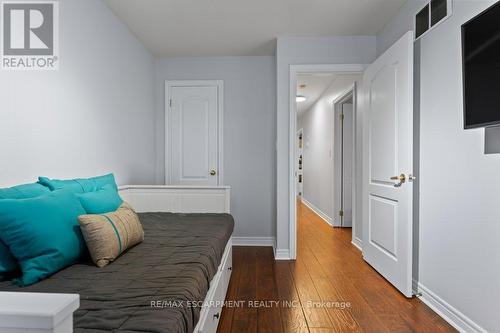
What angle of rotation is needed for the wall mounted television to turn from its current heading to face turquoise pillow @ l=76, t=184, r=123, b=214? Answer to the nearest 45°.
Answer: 0° — it already faces it

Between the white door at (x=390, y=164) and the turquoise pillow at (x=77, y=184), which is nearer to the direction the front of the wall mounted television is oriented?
the turquoise pillow

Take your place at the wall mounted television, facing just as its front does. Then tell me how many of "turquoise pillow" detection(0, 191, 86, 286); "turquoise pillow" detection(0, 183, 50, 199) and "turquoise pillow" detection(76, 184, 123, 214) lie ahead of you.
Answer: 3

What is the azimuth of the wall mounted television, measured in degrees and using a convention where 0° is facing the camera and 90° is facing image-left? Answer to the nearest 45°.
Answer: approximately 45°

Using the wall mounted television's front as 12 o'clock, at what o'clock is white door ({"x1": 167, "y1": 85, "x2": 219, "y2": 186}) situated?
The white door is roughly at 2 o'clock from the wall mounted television.

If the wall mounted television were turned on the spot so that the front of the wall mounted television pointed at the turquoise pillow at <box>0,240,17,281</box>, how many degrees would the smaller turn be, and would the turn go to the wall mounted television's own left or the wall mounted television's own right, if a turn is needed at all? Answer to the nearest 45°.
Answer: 0° — it already faces it

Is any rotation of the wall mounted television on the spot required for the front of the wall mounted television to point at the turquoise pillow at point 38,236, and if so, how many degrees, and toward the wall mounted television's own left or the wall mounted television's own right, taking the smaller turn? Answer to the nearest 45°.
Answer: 0° — it already faces it

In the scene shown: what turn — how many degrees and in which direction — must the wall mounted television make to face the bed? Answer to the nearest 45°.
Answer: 0° — it already faces it

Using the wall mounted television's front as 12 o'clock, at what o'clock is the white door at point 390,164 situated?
The white door is roughly at 3 o'clock from the wall mounted television.
